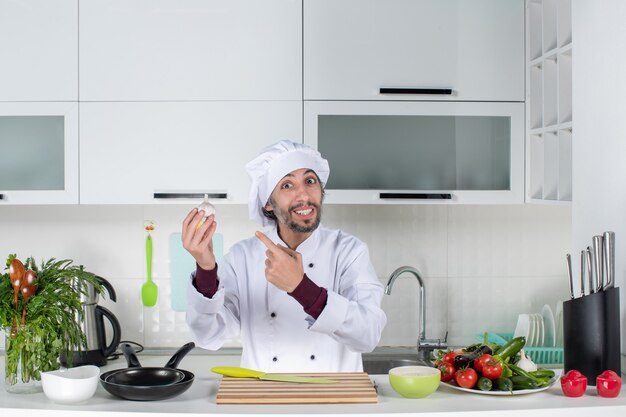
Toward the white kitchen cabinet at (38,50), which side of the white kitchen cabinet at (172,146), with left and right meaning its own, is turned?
right

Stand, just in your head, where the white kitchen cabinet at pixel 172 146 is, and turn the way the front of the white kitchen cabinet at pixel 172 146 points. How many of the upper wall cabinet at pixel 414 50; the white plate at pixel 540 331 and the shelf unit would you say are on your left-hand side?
3

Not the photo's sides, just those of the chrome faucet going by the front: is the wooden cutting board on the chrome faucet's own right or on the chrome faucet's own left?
on the chrome faucet's own left

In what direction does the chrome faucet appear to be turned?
to the viewer's left

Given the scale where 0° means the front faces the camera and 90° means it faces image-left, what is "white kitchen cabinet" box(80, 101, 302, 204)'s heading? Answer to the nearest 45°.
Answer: approximately 0°

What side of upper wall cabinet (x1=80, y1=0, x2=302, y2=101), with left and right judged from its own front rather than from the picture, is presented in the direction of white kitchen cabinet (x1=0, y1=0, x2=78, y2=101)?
right

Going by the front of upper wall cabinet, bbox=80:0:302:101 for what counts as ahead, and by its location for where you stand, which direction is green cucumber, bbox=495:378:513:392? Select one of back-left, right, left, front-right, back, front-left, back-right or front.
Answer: front-left

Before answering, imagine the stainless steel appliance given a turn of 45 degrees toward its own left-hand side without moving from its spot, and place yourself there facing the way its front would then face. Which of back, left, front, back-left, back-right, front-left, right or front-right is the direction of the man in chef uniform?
left
